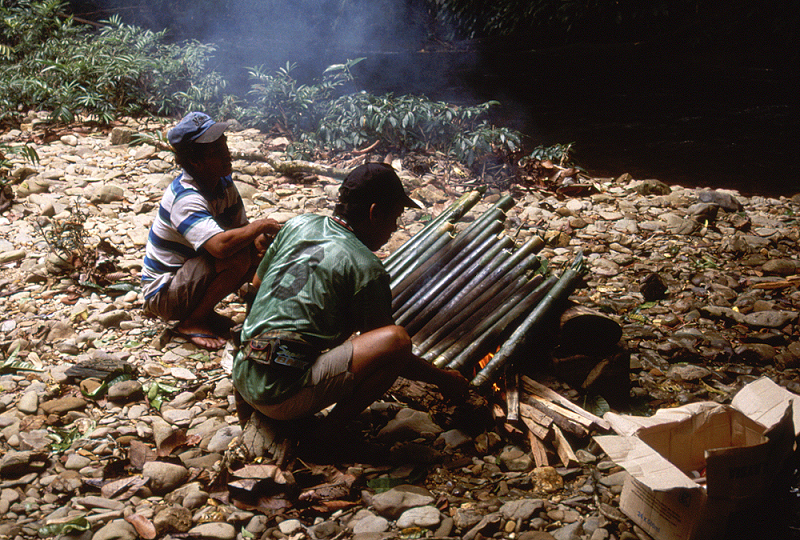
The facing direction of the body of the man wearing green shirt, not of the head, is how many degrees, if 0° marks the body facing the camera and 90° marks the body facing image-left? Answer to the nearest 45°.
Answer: approximately 225°

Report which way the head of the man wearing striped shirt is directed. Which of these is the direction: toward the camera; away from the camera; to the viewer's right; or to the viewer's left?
to the viewer's right

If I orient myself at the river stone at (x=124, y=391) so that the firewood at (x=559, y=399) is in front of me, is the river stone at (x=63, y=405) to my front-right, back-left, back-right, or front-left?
back-right

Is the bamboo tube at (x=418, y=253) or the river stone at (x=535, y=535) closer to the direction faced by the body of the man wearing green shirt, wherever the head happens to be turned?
the bamboo tube

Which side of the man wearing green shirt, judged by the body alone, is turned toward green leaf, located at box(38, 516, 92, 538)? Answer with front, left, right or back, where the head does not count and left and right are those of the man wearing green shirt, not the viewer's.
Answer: back

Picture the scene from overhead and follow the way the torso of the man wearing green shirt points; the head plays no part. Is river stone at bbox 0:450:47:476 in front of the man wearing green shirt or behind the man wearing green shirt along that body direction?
behind
